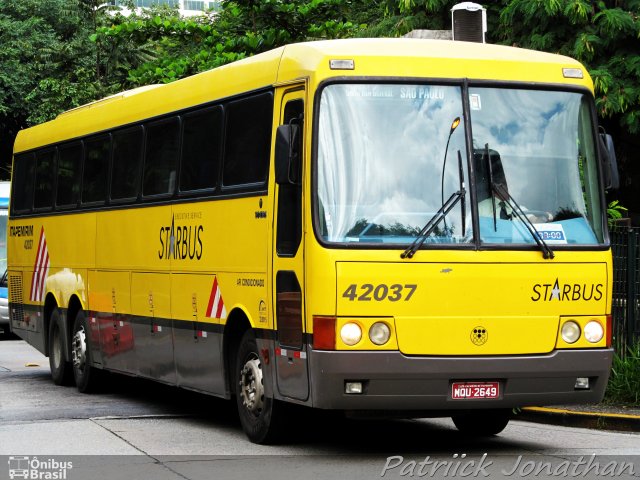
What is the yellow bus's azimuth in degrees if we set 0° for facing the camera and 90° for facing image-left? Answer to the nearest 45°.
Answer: approximately 315°
